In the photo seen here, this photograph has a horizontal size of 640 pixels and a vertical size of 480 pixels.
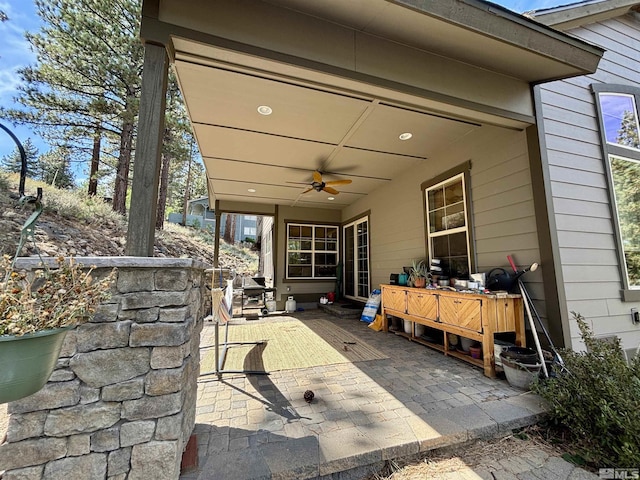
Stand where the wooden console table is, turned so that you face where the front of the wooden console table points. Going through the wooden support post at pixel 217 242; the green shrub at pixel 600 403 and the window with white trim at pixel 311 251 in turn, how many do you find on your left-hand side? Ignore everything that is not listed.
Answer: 1

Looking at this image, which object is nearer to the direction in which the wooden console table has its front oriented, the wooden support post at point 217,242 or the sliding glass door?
the wooden support post

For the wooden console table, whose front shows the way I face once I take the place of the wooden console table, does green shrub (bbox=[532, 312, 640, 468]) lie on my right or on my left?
on my left

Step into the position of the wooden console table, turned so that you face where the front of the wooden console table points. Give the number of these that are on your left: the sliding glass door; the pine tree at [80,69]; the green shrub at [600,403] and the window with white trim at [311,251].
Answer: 1

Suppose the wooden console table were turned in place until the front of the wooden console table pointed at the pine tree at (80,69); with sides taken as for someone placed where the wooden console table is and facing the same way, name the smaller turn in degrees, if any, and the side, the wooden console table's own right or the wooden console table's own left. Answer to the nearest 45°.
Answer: approximately 45° to the wooden console table's own right

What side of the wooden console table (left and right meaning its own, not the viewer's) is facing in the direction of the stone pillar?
front

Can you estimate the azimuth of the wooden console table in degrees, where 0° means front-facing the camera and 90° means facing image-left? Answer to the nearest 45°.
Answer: approximately 45°

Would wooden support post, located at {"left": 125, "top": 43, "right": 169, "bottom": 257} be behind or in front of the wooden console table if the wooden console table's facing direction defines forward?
in front

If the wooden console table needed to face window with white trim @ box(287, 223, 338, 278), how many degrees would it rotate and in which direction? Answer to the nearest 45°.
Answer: approximately 90° to its right

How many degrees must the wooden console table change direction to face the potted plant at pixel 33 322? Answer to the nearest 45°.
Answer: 0° — it already faces it
